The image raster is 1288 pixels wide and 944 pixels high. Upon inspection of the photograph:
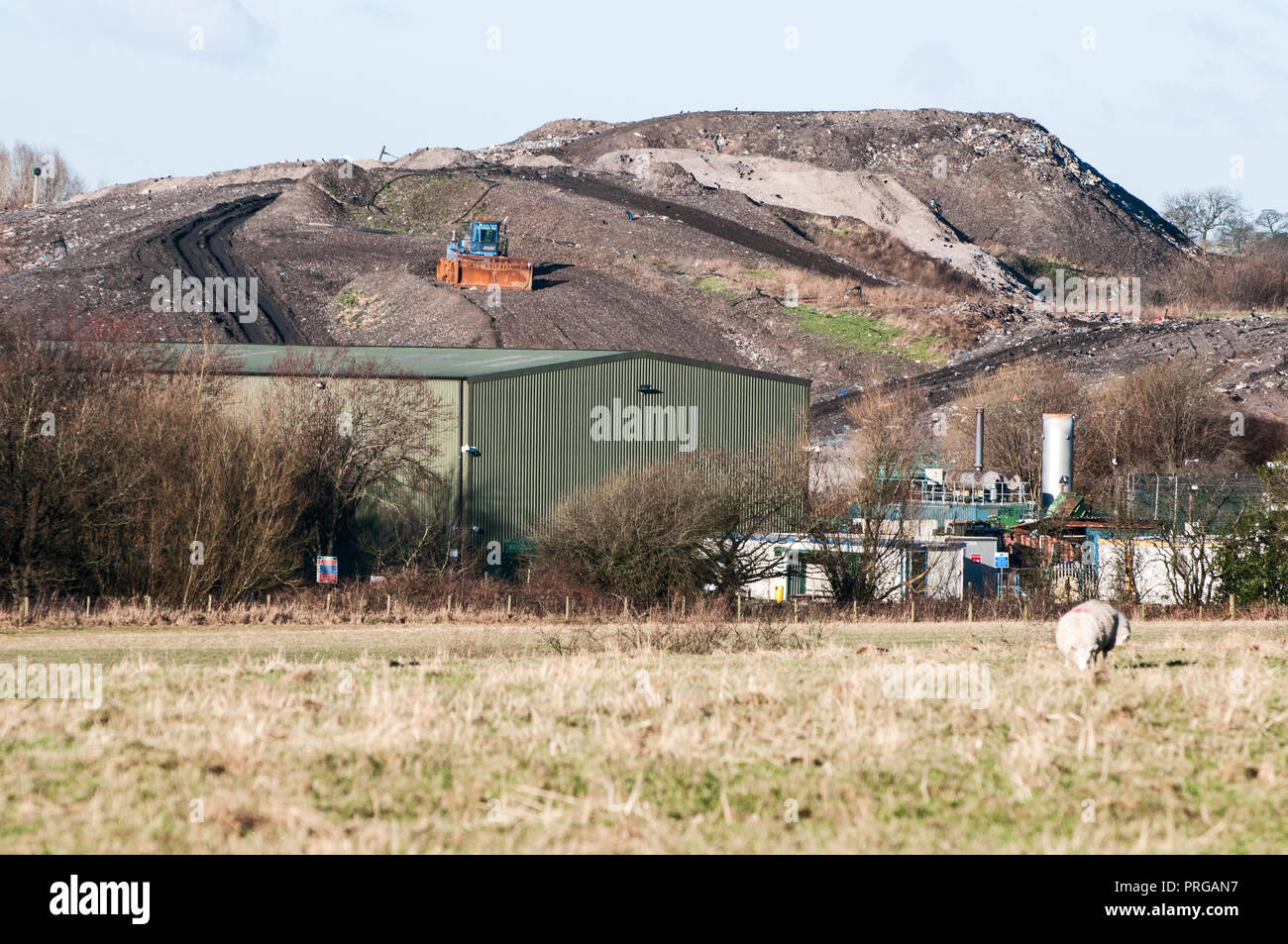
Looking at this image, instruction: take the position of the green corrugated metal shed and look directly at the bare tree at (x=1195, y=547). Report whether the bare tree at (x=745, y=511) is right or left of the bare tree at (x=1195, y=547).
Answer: right

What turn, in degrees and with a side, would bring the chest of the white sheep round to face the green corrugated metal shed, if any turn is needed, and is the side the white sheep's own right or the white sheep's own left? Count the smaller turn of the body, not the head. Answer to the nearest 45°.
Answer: approximately 90° to the white sheep's own right

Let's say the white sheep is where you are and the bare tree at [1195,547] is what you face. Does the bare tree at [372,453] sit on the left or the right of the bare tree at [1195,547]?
left

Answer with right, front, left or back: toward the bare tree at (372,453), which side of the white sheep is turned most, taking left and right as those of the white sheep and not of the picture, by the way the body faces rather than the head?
right

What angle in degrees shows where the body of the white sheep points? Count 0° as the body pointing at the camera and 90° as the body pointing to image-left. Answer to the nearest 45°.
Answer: approximately 45°

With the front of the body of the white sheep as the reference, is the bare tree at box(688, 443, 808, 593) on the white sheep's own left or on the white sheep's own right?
on the white sheep's own right

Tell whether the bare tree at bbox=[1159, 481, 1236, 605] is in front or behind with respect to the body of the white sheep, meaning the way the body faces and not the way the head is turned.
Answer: behind
